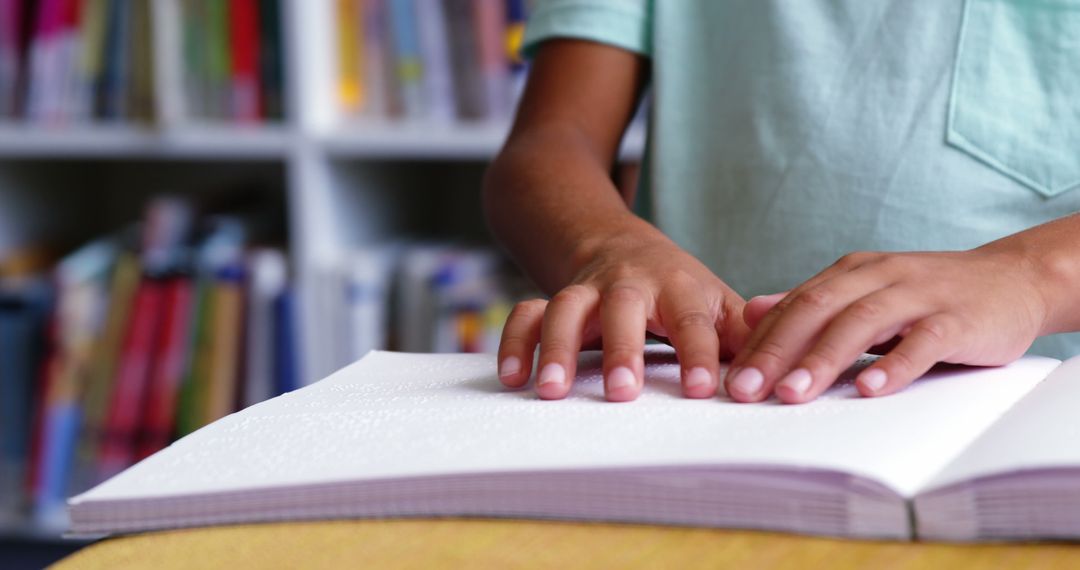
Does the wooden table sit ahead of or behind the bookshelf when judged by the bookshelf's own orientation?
ahead

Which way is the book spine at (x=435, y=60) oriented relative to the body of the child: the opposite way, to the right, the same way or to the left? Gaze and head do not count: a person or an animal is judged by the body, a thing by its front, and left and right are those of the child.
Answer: the same way

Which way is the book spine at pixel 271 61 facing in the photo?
toward the camera

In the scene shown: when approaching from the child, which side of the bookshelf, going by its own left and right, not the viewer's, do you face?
front

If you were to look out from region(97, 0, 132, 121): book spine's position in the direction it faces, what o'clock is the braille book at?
The braille book is roughly at 12 o'clock from the book spine.

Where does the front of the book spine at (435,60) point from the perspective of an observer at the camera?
facing the viewer

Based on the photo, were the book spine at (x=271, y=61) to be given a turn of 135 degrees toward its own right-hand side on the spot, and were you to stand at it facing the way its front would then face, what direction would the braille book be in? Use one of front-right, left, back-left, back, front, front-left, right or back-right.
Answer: back-left

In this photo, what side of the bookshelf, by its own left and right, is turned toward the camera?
front

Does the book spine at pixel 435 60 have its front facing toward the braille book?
yes

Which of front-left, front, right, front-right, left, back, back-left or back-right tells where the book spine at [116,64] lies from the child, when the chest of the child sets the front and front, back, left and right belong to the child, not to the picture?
back-right
